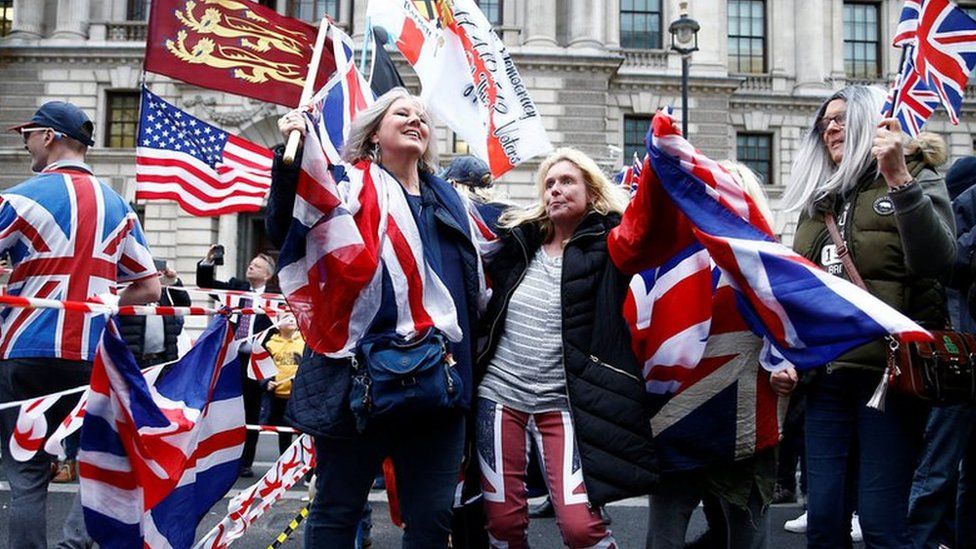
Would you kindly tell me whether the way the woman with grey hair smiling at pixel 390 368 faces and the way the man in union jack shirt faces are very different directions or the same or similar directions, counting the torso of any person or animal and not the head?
very different directions

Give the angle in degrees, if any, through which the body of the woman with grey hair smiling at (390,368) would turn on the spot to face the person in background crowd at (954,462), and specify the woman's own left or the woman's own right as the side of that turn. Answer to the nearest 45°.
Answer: approximately 45° to the woman's own left

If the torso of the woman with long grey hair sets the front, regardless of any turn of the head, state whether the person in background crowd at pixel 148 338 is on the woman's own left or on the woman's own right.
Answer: on the woman's own right
